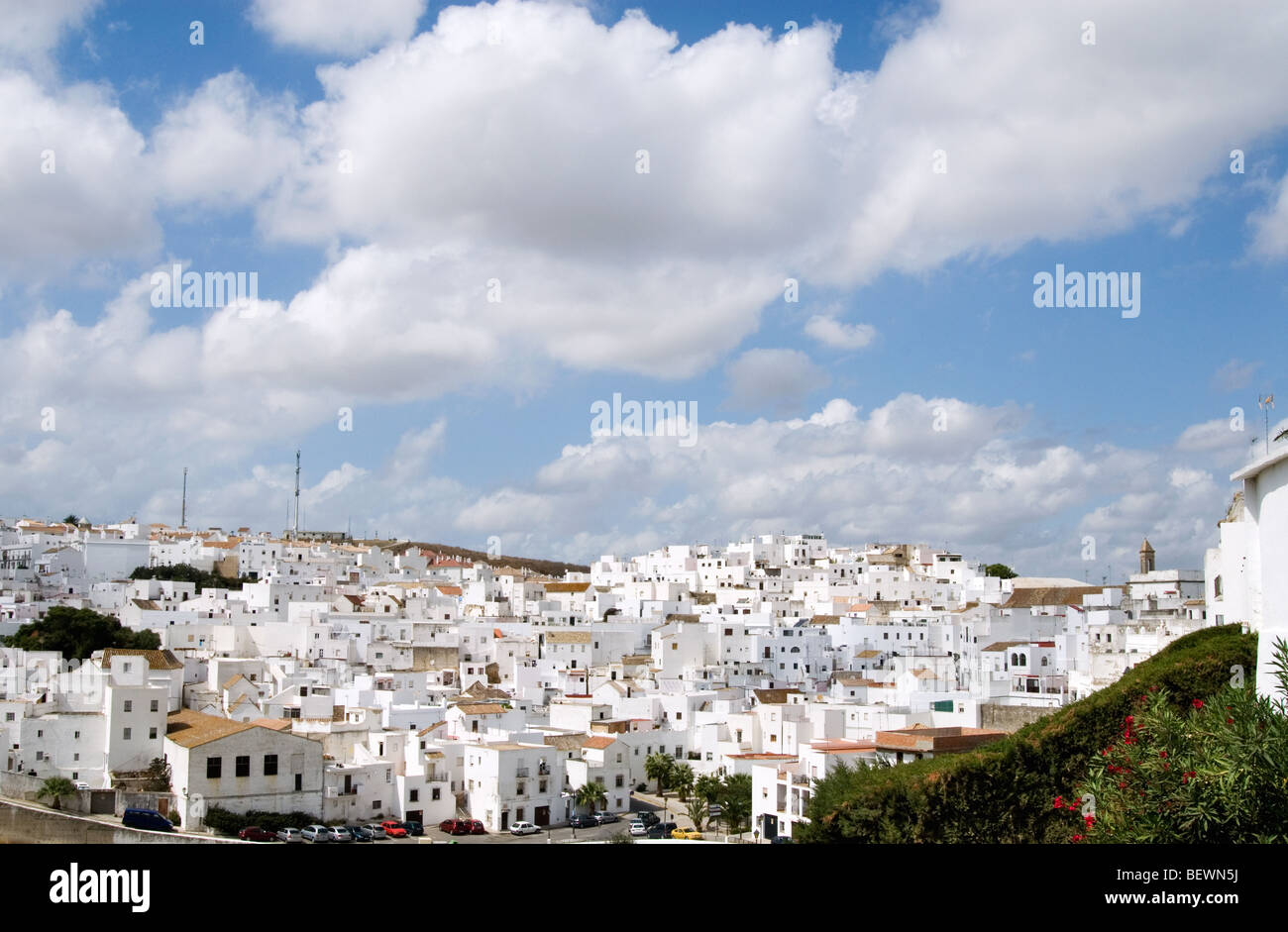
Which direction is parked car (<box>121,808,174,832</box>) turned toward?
to the viewer's right

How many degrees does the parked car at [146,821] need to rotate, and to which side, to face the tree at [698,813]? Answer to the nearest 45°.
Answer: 0° — it already faces it

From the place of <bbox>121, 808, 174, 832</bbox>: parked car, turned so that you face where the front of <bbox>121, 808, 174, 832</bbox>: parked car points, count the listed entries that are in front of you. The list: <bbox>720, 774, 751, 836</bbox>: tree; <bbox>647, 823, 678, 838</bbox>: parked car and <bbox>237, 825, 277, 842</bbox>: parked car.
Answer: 3

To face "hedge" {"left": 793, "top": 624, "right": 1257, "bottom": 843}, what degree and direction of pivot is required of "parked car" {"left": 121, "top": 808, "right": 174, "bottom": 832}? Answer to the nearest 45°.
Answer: approximately 45° to its right

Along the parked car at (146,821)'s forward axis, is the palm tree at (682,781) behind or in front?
in front

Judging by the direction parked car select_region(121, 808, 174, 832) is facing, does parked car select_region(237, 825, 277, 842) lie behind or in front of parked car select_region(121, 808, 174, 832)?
in front
